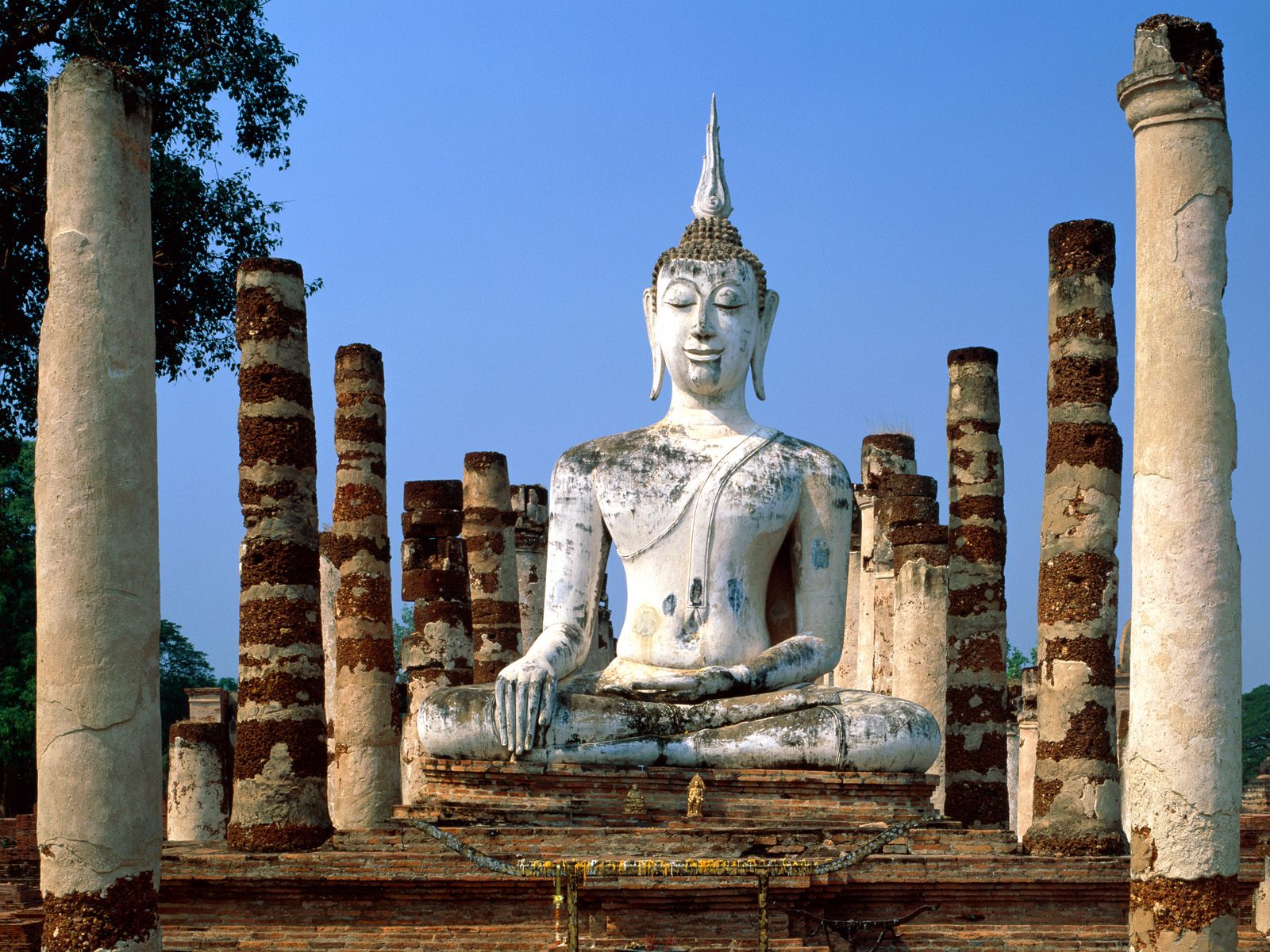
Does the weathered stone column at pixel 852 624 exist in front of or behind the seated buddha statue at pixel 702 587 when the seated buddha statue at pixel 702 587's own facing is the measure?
behind

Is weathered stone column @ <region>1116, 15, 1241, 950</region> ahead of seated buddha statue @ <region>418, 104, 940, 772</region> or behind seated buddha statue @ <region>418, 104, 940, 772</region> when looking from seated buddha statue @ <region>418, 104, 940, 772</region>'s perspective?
ahead

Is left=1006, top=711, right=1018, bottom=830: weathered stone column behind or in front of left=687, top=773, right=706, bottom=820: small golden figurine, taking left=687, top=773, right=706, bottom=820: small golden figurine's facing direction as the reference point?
behind

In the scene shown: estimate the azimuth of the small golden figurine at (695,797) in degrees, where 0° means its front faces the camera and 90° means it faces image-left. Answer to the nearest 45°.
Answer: approximately 0°

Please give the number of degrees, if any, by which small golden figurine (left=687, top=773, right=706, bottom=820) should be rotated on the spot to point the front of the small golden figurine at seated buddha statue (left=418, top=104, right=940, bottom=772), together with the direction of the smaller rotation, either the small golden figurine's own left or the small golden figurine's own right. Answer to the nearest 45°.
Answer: approximately 180°

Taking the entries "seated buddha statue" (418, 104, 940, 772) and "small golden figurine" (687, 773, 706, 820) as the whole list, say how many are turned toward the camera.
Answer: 2
